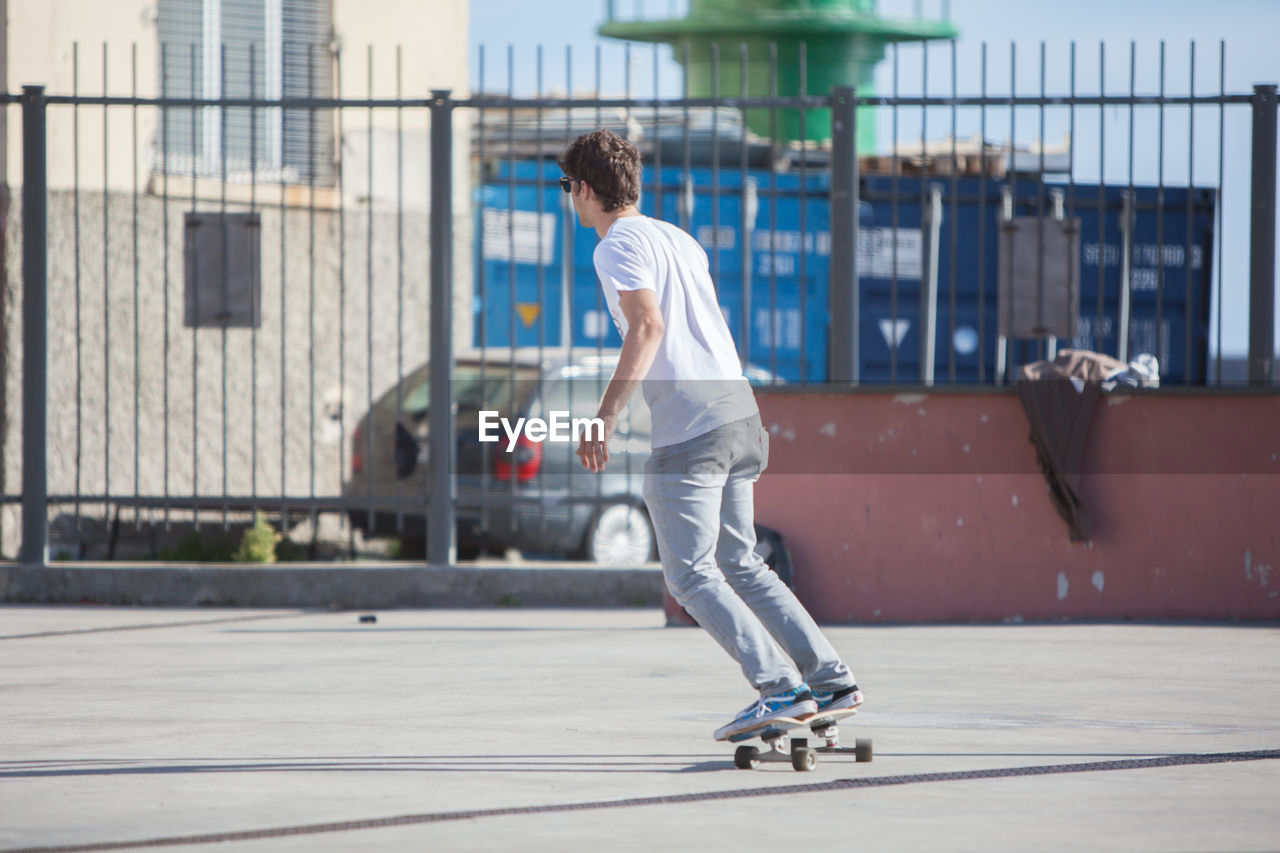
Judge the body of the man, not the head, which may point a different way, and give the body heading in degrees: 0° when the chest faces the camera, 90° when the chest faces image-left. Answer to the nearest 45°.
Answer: approximately 135°

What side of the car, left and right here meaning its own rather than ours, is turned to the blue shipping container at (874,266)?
front

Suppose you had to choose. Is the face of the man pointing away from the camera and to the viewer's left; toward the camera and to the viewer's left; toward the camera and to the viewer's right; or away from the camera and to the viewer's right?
away from the camera and to the viewer's left

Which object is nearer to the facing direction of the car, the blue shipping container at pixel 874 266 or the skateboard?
the blue shipping container

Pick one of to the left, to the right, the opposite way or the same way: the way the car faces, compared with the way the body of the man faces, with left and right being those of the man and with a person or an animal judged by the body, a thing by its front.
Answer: to the right

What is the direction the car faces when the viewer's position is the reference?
facing away from the viewer and to the right of the viewer

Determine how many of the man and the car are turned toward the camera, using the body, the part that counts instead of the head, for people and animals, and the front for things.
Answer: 0

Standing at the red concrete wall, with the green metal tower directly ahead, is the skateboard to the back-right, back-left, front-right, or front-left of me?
back-left

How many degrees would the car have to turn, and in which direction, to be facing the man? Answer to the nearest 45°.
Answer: approximately 135° to its right

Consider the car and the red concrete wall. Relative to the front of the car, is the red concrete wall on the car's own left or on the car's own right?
on the car's own right

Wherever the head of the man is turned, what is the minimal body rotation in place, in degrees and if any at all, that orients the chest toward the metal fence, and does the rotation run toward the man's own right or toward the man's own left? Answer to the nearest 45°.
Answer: approximately 45° to the man's own right
